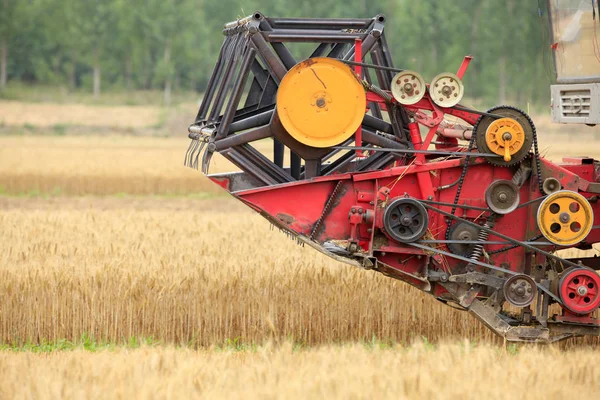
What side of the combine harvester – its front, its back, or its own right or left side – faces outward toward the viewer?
left
